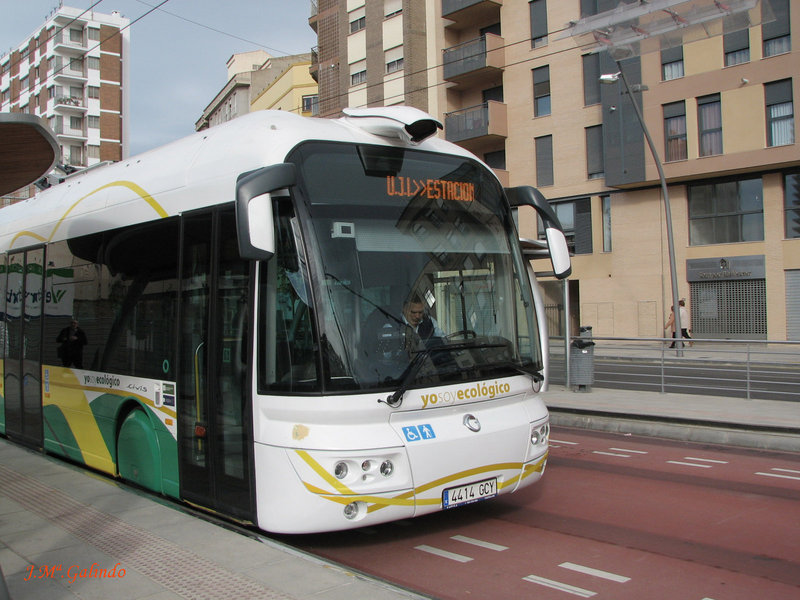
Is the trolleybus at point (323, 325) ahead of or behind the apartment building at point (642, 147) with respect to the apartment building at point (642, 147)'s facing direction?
ahead

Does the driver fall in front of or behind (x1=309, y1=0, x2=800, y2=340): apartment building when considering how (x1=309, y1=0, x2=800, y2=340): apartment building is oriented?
in front

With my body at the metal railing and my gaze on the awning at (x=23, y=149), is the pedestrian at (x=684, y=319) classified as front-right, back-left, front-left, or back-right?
back-right

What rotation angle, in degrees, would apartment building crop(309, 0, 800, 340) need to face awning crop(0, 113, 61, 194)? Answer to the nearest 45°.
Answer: approximately 45° to its left

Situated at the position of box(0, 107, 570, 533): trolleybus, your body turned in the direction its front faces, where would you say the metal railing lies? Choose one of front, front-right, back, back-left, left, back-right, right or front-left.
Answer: left

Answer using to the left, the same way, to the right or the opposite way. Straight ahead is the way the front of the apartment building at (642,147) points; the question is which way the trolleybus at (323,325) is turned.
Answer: to the left

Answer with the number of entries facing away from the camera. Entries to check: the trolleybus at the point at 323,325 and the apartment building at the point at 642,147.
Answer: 0

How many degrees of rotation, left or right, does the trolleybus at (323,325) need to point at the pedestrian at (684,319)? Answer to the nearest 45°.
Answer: approximately 90° to its left

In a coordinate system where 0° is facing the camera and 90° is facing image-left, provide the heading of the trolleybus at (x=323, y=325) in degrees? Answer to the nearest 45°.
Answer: approximately 315°

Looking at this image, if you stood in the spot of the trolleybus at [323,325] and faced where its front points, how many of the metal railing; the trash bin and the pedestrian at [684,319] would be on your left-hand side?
3
